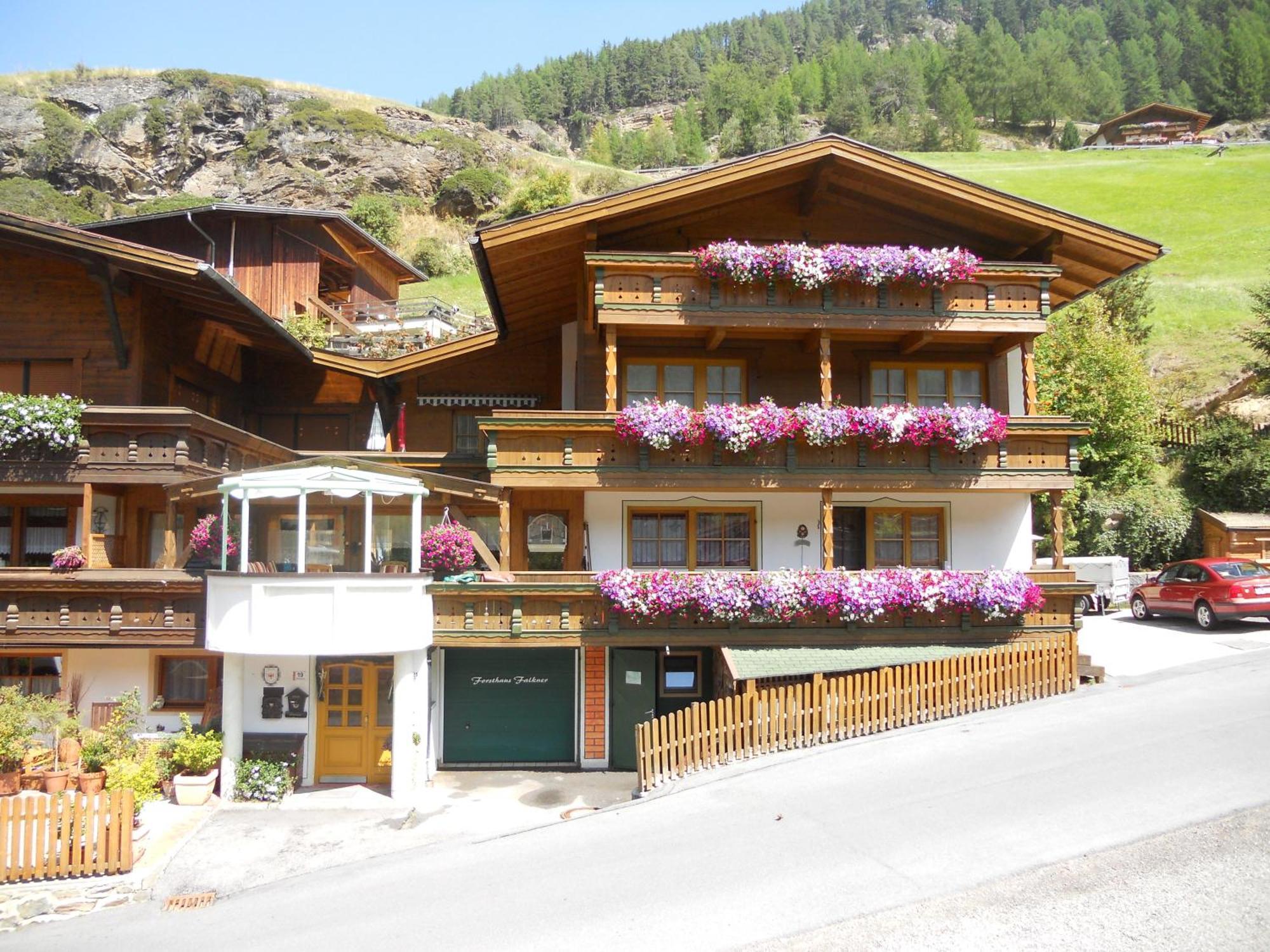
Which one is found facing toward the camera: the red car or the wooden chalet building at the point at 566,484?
the wooden chalet building

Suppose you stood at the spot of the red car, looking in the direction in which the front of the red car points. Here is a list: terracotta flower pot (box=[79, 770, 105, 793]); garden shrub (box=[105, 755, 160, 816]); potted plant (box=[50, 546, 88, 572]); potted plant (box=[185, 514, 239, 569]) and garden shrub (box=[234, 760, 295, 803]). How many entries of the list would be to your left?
5

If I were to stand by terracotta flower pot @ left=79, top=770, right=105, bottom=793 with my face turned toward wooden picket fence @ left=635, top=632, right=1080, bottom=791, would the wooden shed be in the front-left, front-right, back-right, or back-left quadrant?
front-left

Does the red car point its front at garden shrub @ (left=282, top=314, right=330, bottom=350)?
no

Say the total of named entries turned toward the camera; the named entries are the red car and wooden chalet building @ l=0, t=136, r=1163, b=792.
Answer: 1

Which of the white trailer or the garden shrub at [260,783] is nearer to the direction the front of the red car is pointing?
the white trailer

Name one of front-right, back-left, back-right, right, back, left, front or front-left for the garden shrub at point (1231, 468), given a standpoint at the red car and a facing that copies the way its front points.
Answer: front-right

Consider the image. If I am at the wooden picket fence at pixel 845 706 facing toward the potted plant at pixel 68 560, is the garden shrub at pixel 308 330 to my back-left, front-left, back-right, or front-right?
front-right

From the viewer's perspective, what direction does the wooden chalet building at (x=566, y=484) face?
toward the camera

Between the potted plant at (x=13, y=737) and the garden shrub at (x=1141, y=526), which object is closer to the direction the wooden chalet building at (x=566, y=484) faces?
the potted plant

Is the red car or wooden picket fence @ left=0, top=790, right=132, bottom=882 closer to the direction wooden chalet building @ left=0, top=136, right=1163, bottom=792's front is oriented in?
the wooden picket fence

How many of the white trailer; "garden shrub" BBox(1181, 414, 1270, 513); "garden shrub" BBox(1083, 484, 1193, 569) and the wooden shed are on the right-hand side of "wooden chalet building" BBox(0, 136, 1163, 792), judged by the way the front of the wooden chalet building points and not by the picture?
0

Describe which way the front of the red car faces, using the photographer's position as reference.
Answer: facing away from the viewer and to the left of the viewer

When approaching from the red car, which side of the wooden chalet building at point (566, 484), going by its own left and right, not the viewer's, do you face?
left

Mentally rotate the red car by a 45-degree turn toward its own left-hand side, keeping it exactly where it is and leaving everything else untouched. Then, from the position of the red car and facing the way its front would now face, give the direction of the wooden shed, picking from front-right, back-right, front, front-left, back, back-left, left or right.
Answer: right

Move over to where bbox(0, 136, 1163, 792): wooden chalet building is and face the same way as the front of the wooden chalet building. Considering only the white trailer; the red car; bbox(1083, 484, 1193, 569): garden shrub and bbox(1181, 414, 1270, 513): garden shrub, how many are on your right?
0
